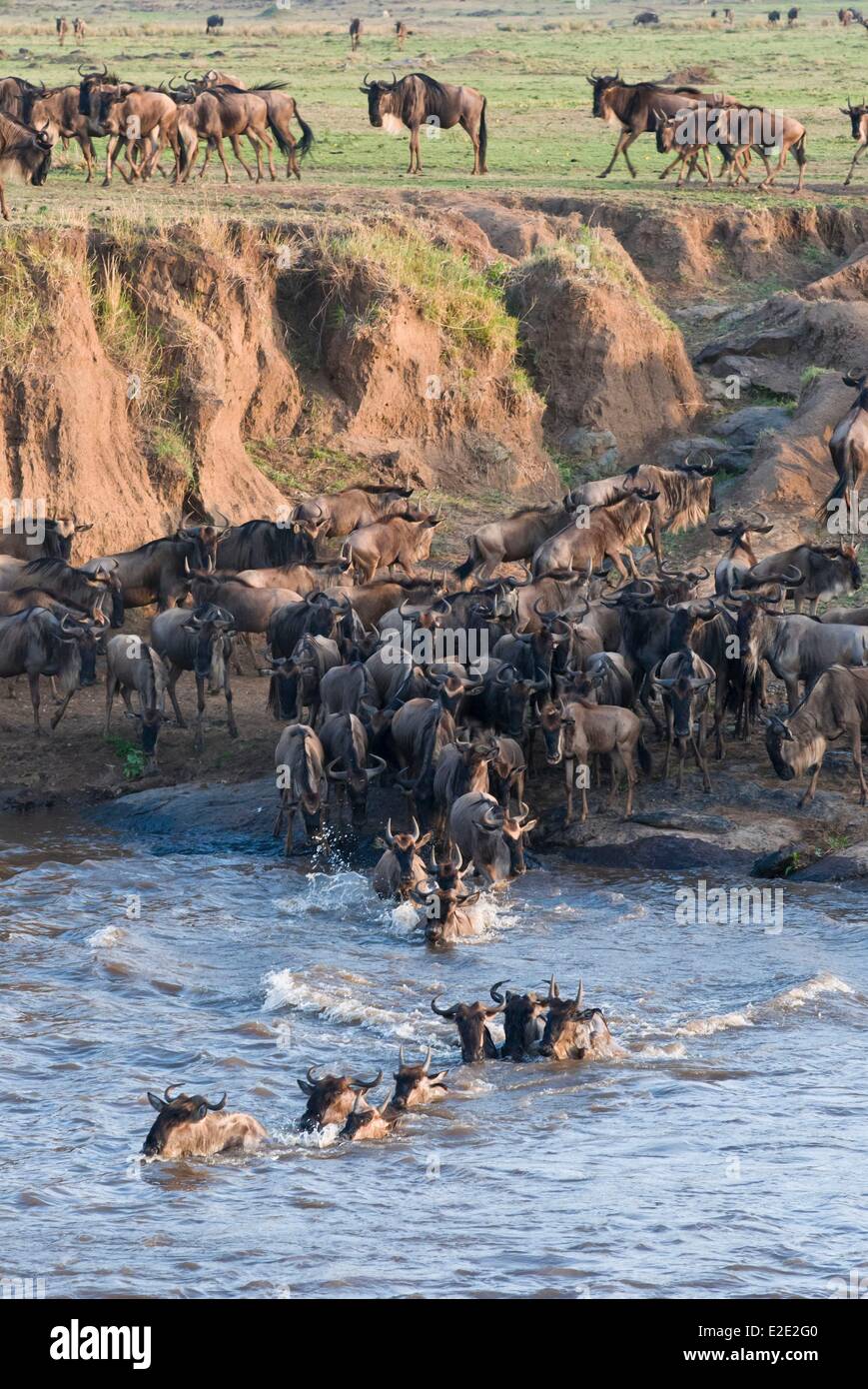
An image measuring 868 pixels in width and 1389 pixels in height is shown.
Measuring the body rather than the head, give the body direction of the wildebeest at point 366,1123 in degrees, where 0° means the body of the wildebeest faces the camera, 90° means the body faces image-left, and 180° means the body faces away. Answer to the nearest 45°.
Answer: approximately 45°

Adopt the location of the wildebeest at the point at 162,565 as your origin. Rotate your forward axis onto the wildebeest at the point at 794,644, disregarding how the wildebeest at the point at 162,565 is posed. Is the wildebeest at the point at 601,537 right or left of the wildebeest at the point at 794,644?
left

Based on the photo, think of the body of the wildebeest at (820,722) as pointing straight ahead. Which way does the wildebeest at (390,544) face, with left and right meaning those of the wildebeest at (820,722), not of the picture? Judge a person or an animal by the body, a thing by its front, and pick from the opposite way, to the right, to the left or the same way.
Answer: the opposite way

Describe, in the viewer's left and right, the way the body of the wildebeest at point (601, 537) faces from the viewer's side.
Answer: facing to the right of the viewer

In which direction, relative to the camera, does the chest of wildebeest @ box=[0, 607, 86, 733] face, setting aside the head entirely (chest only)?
to the viewer's right

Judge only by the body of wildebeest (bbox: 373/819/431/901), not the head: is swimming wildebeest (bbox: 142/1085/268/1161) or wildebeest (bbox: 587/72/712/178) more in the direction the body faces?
the swimming wildebeest

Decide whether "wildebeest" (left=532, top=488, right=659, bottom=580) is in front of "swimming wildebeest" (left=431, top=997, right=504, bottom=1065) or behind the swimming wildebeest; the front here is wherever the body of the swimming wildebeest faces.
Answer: behind

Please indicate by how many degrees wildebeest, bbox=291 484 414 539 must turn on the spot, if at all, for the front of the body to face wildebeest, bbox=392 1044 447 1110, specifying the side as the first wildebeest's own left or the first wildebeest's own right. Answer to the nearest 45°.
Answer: approximately 90° to the first wildebeest's own right

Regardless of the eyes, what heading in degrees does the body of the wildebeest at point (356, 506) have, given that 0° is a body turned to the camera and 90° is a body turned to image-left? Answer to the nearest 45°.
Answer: approximately 270°

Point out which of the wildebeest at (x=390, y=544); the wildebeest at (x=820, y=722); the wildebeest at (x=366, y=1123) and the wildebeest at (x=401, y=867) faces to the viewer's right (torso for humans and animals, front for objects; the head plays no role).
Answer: the wildebeest at (x=390, y=544)
